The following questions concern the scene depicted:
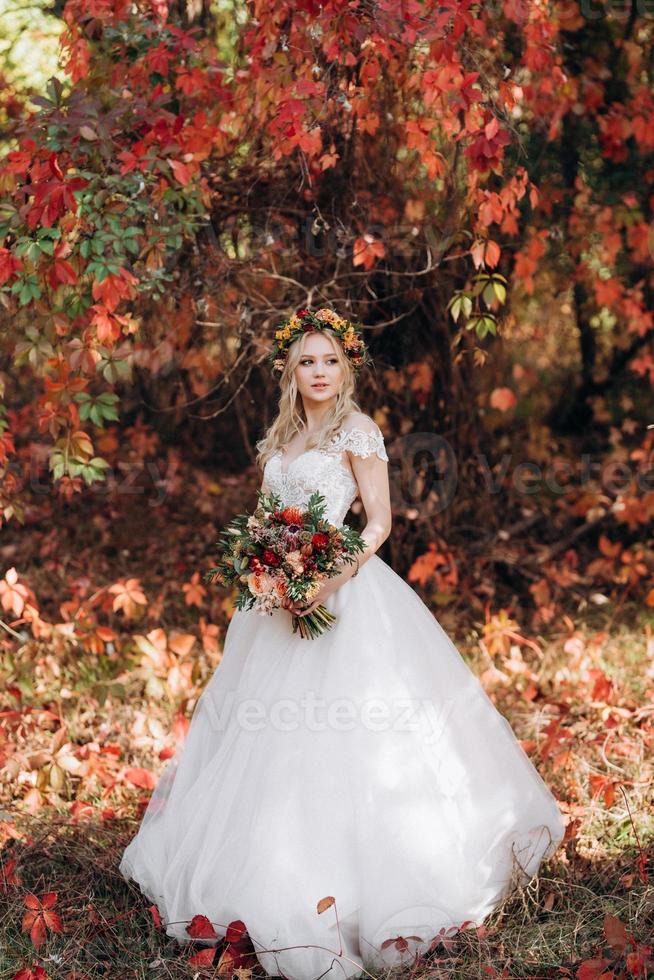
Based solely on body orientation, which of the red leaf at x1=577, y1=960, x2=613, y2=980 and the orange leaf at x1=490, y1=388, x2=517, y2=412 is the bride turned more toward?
the red leaf

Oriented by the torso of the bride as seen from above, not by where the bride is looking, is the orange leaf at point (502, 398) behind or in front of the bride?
behind

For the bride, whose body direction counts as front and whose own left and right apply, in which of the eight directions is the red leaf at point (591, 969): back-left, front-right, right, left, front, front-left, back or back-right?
left

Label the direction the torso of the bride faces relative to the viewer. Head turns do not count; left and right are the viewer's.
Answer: facing the viewer and to the left of the viewer

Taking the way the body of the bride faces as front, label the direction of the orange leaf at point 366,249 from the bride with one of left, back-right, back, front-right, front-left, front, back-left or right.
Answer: back-right
